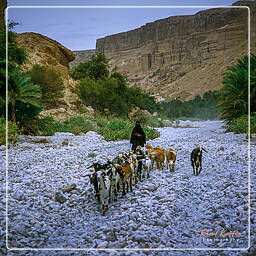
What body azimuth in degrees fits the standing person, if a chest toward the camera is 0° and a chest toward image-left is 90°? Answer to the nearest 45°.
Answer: approximately 0°

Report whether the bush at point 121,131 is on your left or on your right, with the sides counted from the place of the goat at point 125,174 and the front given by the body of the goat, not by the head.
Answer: on your right

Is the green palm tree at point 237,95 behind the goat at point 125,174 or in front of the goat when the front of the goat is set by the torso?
behind

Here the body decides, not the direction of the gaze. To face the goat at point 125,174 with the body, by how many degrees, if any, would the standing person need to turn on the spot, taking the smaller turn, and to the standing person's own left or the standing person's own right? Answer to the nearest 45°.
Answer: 0° — they already face it
